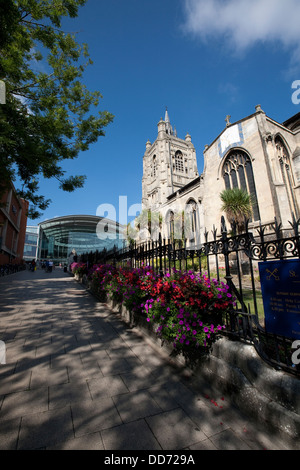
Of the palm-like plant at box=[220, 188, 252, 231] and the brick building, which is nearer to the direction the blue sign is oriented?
the brick building

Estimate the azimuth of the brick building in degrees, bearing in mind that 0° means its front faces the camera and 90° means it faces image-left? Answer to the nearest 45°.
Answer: approximately 270°

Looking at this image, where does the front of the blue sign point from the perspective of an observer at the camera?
facing the viewer and to the left of the viewer

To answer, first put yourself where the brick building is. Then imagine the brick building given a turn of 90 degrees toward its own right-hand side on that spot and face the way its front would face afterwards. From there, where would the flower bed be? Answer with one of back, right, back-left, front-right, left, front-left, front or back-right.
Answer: front

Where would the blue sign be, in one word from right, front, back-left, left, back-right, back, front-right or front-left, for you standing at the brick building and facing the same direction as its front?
right
